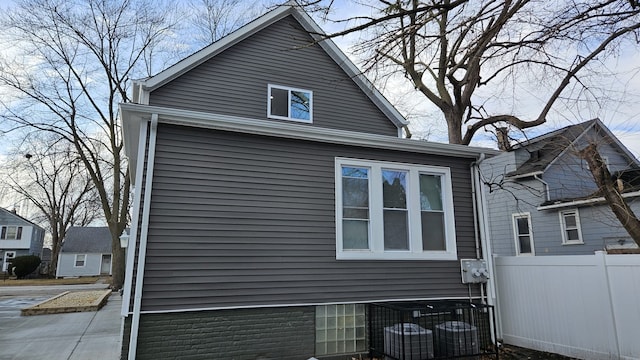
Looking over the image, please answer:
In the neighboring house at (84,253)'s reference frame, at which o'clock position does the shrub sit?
The shrub is roughly at 2 o'clock from the neighboring house.

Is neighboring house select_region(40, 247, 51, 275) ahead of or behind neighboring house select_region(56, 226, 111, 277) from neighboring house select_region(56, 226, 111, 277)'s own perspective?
behind

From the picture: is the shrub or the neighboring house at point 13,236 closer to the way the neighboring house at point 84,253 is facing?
the shrub

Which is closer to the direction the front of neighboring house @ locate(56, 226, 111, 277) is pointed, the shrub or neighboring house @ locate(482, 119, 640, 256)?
the neighboring house

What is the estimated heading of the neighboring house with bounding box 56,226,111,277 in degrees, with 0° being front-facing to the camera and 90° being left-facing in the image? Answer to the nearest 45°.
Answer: approximately 0°

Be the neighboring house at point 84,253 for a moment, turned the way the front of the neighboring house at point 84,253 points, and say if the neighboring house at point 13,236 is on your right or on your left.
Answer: on your right
